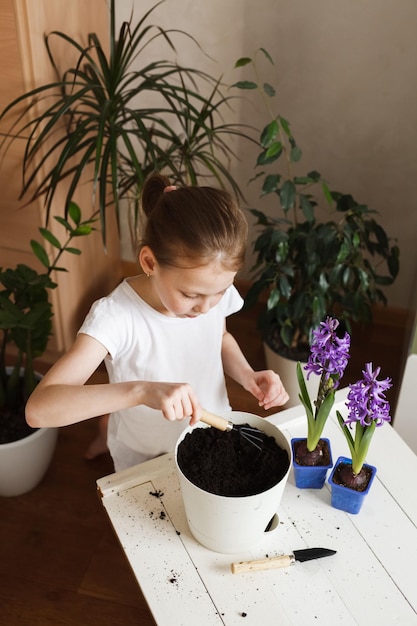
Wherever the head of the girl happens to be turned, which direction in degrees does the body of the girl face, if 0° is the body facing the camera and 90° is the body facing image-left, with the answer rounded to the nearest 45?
approximately 315°

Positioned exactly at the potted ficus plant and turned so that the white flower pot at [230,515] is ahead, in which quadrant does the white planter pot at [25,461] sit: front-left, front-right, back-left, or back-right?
front-right

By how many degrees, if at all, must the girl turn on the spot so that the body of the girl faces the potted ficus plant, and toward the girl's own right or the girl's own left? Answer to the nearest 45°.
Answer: approximately 90° to the girl's own left

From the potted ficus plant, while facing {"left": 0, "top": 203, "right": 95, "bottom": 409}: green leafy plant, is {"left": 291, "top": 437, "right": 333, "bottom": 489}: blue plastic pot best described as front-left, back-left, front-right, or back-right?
front-left
